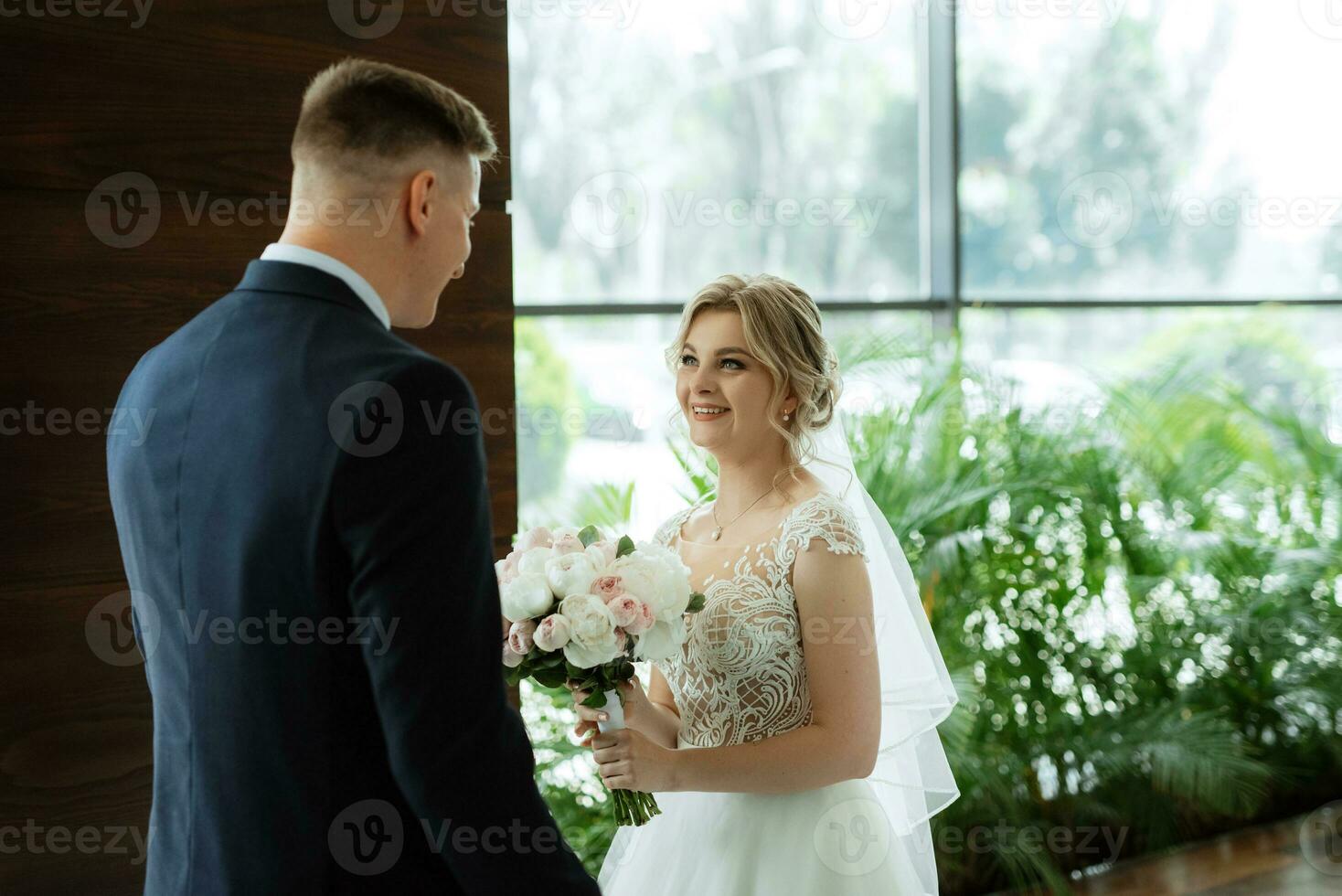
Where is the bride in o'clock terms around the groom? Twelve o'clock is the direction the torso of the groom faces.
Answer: The bride is roughly at 12 o'clock from the groom.

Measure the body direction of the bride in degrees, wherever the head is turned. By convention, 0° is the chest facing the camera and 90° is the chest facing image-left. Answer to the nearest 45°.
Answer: approximately 45°

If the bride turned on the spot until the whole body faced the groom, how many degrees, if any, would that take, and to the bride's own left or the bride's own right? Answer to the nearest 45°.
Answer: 0° — they already face them

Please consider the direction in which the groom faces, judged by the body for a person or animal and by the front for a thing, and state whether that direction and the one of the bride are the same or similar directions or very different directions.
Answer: very different directions

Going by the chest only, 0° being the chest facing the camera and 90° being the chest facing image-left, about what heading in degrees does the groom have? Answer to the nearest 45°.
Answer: approximately 225°

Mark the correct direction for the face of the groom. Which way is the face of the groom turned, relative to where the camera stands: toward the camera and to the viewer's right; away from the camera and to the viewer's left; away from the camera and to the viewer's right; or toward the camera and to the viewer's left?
away from the camera and to the viewer's right
